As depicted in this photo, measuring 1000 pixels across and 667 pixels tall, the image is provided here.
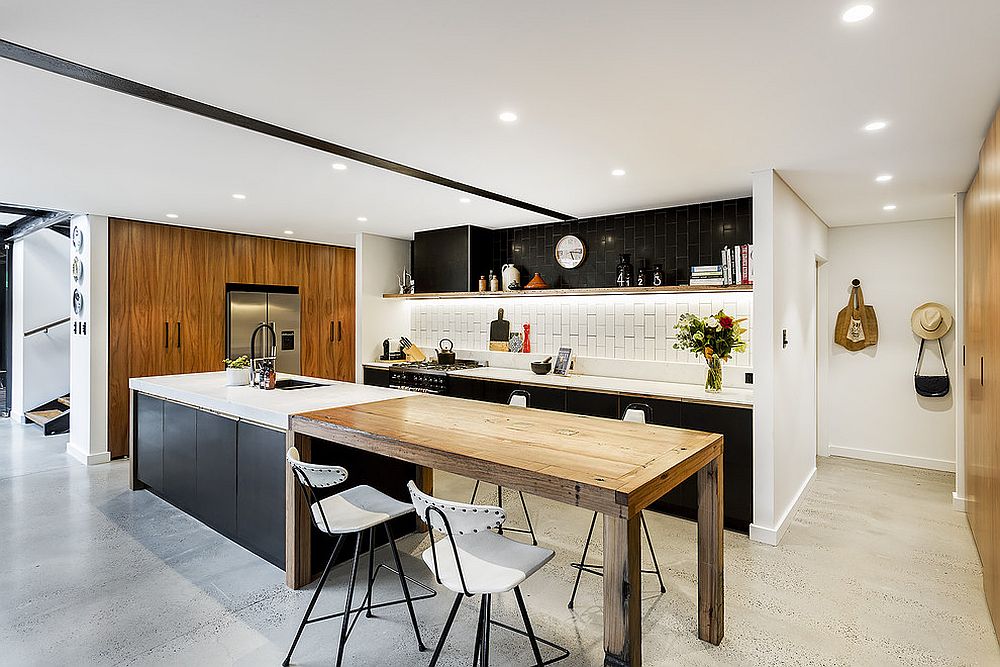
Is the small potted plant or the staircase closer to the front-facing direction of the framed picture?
the small potted plant

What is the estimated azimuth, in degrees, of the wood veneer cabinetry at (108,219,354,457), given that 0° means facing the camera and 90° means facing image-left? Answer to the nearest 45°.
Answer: approximately 315°

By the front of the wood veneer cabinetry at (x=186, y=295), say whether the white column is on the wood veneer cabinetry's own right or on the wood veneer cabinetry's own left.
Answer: on the wood veneer cabinetry's own right

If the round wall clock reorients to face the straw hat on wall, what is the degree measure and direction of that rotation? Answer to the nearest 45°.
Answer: approximately 135° to its left

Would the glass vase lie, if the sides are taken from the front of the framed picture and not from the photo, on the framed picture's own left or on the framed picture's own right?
on the framed picture's own left

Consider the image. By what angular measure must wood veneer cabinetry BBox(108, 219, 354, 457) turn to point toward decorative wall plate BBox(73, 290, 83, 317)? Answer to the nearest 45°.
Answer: approximately 135° to its right
